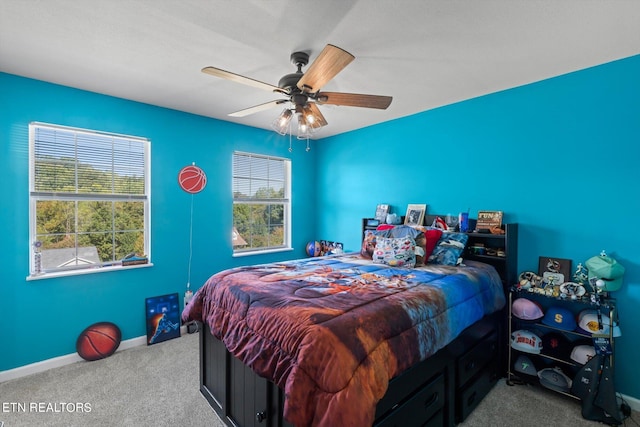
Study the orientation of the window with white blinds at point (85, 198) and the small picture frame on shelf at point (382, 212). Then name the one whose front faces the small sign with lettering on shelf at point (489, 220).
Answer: the window with white blinds

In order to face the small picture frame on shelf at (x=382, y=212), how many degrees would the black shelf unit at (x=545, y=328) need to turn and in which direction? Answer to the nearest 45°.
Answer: approximately 45° to its right

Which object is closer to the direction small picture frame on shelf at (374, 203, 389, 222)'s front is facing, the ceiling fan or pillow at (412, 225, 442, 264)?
the ceiling fan

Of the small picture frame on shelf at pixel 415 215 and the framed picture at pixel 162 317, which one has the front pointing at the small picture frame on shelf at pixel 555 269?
the framed picture

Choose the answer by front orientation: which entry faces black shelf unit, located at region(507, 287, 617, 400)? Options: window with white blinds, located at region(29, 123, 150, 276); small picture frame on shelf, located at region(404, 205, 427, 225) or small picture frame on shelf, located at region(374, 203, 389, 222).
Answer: the window with white blinds

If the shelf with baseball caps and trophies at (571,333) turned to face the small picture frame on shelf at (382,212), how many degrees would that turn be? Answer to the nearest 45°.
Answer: approximately 45° to its right

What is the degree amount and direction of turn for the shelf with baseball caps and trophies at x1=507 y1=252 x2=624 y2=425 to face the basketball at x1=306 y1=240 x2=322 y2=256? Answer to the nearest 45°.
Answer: approximately 45° to its right

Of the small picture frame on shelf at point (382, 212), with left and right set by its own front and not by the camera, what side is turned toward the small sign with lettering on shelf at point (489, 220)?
left

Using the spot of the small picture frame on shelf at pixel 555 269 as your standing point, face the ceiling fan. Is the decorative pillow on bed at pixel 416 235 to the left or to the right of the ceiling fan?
right

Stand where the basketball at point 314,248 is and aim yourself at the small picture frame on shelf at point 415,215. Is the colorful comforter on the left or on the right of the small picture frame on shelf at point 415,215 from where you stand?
right

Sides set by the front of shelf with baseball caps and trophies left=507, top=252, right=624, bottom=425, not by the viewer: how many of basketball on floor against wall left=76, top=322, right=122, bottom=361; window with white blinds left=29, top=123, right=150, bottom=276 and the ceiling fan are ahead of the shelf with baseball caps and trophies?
3

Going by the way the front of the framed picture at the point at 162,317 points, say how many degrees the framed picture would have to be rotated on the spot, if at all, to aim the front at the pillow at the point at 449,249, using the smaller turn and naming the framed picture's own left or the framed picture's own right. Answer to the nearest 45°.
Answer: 0° — it already faces it
